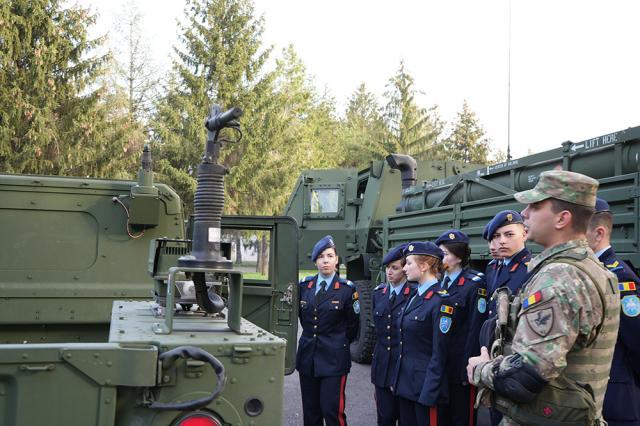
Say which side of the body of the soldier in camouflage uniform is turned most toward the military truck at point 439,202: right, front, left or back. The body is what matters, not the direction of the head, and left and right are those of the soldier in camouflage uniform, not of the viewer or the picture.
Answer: right

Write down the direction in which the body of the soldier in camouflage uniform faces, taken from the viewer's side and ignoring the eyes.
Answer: to the viewer's left

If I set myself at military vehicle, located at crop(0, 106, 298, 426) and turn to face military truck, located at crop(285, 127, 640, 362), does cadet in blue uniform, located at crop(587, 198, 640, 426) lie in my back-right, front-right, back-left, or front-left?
front-right

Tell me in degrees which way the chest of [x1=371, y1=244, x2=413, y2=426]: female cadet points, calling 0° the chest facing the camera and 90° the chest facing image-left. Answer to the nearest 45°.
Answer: approximately 45°

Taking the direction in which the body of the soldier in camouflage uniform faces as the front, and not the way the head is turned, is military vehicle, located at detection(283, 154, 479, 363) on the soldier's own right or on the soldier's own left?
on the soldier's own right

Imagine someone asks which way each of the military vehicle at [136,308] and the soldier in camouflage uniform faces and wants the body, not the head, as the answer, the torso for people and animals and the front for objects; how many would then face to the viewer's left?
1

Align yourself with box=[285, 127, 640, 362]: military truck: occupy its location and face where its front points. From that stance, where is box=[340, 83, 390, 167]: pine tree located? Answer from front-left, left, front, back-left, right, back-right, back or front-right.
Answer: front-right

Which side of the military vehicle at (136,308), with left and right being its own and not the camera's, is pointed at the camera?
back

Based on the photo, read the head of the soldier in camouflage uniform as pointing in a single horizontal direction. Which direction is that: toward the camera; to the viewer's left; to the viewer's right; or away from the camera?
to the viewer's left

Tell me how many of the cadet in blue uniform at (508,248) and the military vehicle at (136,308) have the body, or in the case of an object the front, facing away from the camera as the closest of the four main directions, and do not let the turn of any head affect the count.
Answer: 1

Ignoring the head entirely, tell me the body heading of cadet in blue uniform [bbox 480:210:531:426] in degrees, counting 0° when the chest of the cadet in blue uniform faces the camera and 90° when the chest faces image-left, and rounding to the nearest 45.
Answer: approximately 45°

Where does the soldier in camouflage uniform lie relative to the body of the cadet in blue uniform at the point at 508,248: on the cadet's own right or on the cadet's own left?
on the cadet's own left

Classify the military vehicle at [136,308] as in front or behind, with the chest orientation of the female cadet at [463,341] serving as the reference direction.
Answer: in front

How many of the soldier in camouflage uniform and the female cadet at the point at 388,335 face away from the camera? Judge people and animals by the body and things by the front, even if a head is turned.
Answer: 0

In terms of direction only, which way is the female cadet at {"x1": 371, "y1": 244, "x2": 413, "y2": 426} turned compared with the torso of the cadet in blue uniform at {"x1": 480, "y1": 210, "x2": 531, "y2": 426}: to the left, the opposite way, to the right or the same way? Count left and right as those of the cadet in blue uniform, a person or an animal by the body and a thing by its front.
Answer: the same way

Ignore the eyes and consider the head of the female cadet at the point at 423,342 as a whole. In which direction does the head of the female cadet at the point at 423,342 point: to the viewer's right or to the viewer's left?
to the viewer's left
